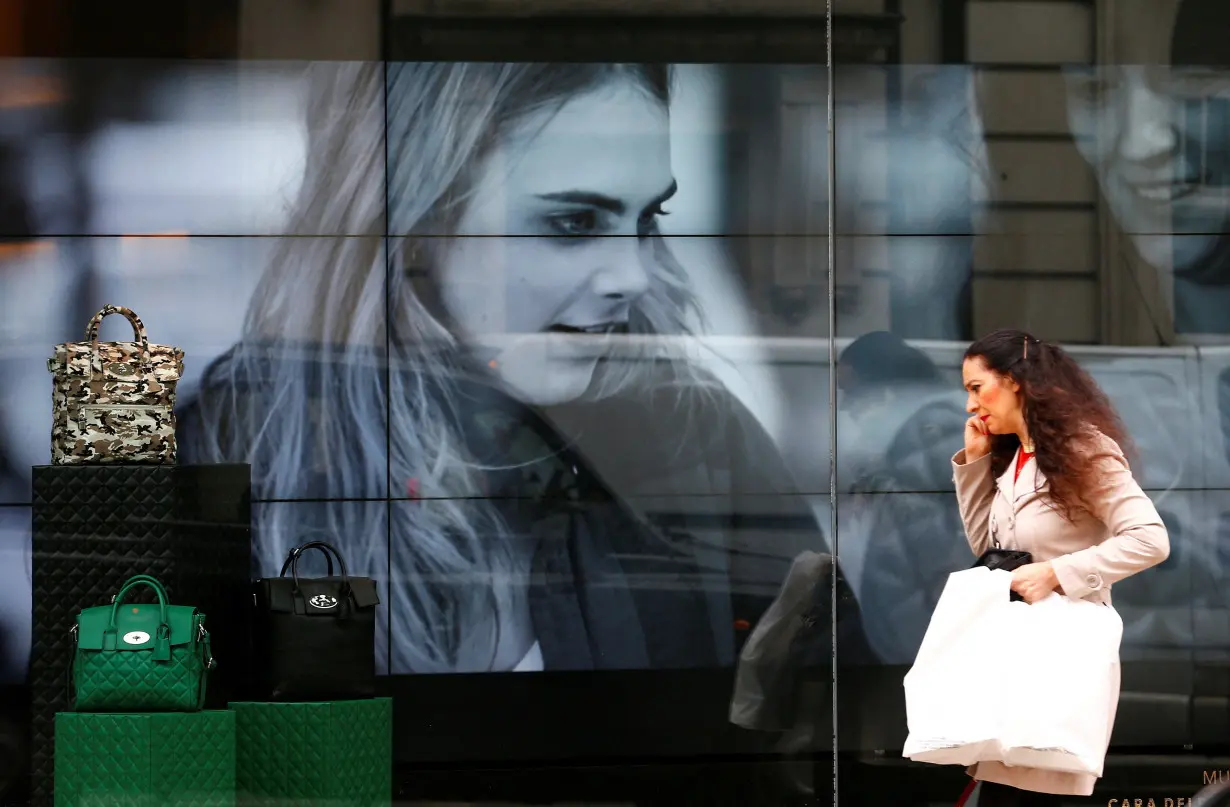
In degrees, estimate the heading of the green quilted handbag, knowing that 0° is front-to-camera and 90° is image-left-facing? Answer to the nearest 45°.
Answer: approximately 0°

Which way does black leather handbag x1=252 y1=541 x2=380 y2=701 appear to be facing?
toward the camera

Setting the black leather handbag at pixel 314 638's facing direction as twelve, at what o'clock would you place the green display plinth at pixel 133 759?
The green display plinth is roughly at 2 o'clock from the black leather handbag.

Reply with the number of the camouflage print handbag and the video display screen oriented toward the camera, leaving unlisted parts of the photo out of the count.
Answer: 2

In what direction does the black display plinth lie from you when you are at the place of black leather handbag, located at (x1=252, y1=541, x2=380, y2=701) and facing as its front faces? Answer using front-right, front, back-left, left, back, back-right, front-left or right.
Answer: right

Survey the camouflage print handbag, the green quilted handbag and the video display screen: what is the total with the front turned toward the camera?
3

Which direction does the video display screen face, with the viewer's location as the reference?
facing the viewer

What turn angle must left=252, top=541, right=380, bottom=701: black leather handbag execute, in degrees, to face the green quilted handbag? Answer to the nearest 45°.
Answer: approximately 45° to its right
